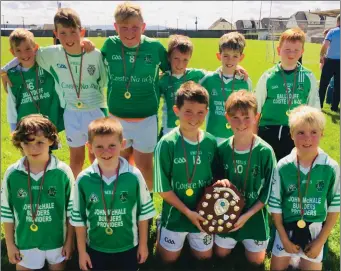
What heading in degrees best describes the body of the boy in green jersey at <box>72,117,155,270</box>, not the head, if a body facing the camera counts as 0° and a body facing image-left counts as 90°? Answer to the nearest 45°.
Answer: approximately 0°

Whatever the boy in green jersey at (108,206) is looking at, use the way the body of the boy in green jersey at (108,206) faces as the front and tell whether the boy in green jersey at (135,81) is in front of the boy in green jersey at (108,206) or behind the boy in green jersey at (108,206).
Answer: behind

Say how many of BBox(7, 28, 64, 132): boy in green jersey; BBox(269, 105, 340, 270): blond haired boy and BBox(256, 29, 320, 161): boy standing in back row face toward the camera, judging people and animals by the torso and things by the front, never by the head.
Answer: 3

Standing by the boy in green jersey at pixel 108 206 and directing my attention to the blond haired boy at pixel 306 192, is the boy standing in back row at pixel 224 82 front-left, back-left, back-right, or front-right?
front-left

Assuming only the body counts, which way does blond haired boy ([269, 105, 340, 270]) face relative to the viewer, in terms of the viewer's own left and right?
facing the viewer

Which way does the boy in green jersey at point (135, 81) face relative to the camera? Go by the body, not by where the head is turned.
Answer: toward the camera

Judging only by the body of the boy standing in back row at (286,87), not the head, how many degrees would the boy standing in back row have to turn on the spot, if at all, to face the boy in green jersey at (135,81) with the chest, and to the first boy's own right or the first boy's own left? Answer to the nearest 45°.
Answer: approximately 90° to the first boy's own right

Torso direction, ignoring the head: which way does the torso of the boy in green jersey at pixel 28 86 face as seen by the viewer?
toward the camera

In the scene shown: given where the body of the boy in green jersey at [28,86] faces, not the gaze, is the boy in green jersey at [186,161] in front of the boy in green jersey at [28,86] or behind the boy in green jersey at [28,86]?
in front
